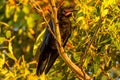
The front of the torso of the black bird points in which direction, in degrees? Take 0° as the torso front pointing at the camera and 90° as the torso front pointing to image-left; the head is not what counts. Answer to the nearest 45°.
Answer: approximately 270°
